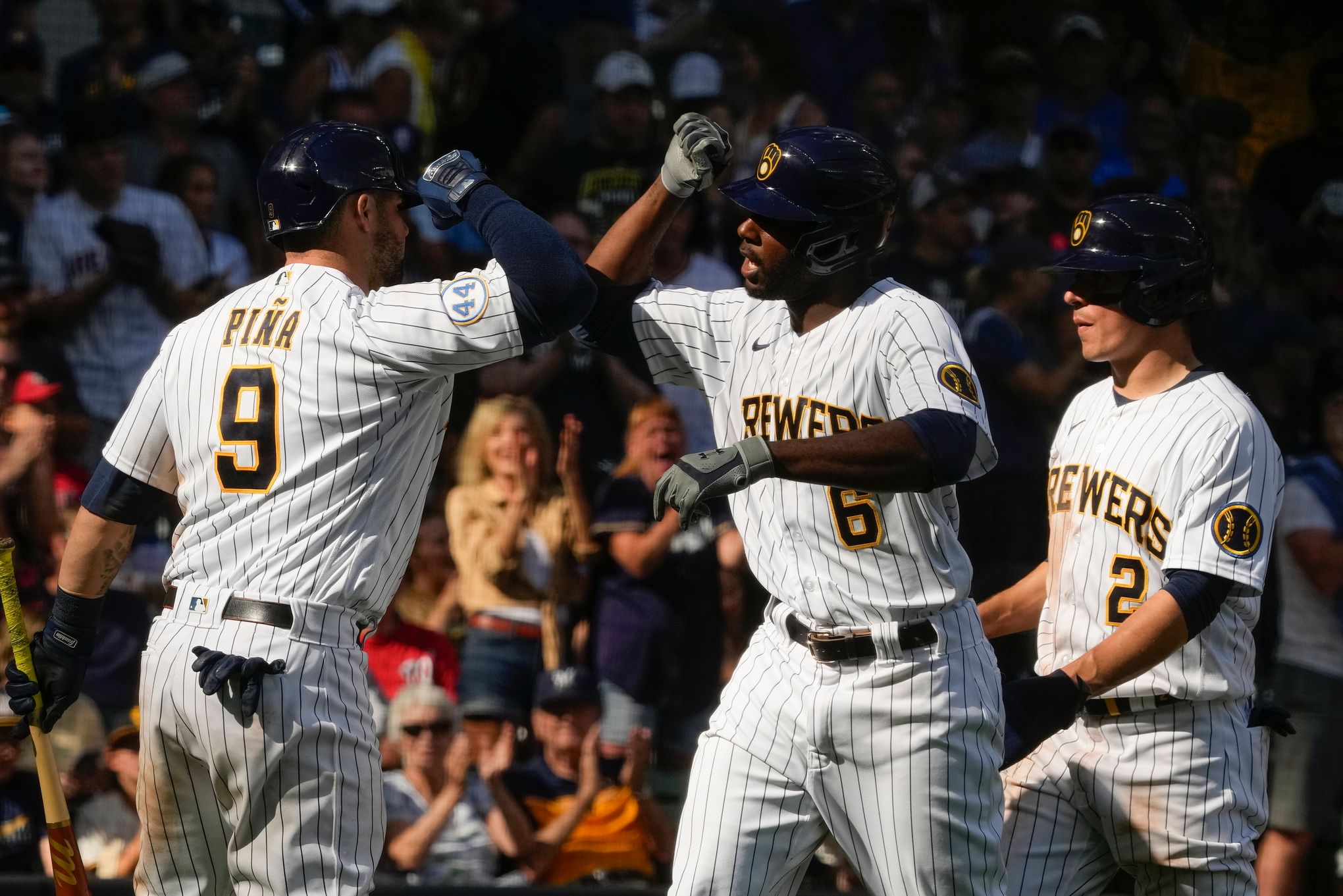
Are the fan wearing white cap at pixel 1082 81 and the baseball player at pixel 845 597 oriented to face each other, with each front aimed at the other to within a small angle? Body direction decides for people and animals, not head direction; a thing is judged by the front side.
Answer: no

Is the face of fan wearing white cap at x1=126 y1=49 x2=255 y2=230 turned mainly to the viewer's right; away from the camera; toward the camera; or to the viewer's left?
toward the camera

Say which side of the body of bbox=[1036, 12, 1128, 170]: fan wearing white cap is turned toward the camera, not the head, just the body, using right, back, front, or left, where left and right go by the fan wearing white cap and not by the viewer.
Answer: front

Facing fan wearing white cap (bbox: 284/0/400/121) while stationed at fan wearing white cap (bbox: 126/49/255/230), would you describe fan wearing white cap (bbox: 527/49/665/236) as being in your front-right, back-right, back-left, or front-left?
front-right

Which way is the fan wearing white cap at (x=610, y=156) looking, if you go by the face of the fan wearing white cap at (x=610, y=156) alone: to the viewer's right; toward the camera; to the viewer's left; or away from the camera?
toward the camera

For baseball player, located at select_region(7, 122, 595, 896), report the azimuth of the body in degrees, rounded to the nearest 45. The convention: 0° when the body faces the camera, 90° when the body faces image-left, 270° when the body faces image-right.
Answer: approximately 225°

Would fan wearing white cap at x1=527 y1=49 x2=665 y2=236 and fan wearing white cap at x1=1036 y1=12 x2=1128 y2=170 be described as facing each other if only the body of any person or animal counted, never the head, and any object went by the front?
no

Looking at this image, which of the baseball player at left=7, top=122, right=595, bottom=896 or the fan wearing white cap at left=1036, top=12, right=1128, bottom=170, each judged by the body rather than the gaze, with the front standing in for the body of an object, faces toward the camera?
the fan wearing white cap

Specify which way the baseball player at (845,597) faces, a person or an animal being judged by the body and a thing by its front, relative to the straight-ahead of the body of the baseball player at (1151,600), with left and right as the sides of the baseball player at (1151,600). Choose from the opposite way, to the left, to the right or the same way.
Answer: the same way

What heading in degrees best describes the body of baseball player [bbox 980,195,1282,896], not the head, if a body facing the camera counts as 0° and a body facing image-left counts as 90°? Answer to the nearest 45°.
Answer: approximately 45°

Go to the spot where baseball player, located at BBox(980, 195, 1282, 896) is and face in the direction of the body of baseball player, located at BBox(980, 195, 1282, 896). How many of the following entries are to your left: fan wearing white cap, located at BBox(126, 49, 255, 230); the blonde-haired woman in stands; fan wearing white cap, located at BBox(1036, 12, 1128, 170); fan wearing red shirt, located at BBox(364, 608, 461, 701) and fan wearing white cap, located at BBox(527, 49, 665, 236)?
0

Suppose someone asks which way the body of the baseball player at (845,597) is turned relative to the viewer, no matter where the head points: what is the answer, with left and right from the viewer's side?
facing the viewer and to the left of the viewer

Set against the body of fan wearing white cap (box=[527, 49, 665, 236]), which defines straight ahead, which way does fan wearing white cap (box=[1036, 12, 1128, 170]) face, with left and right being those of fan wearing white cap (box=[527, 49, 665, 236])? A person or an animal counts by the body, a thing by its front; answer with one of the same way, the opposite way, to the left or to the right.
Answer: the same way

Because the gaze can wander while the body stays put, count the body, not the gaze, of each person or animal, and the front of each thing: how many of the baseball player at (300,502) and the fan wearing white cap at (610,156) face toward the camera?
1

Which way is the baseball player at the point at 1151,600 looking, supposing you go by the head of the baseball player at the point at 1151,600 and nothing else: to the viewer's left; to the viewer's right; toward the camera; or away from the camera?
to the viewer's left

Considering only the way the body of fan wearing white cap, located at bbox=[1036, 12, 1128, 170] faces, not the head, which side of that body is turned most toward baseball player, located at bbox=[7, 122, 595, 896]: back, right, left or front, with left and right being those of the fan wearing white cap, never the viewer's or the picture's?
front

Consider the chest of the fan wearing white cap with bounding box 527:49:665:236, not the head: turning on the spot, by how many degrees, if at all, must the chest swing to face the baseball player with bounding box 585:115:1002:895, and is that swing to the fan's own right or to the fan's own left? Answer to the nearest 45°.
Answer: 0° — they already face them
